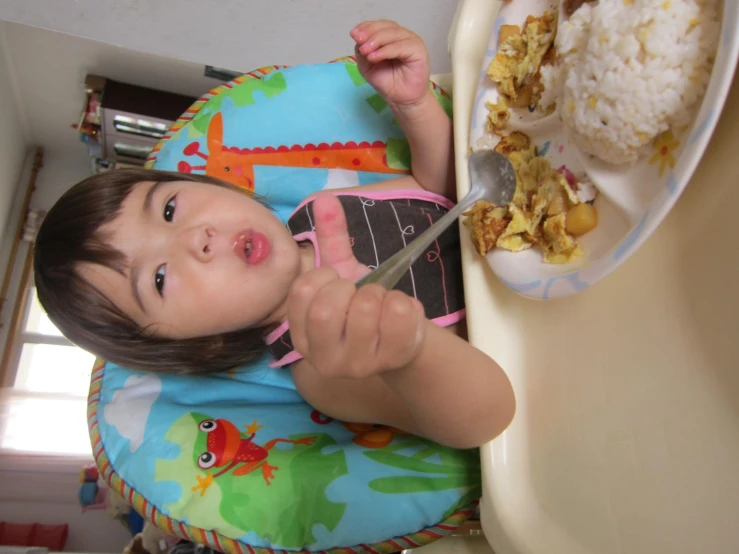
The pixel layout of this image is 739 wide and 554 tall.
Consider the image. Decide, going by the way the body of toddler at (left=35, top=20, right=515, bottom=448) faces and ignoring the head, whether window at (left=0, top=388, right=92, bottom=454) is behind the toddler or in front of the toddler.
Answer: behind

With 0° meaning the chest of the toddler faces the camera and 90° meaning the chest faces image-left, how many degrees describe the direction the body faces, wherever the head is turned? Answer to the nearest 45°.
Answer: approximately 0°

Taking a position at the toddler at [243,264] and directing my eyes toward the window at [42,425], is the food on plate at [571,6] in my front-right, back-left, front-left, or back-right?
back-right

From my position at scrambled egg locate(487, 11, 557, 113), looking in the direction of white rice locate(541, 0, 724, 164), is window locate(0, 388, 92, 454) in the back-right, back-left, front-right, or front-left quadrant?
back-right
